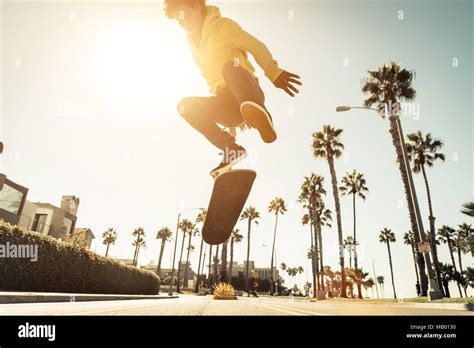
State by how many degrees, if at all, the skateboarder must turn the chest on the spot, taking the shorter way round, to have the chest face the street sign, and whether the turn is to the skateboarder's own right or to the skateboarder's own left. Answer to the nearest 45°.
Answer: approximately 180°

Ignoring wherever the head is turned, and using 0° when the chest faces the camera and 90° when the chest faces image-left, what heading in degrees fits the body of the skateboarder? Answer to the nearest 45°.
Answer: approximately 45°

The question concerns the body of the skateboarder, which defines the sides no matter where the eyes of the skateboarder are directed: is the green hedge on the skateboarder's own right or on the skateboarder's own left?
on the skateboarder's own right

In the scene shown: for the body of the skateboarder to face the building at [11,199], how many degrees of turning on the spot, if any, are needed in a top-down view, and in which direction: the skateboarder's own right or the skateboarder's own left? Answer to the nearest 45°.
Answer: approximately 90° to the skateboarder's own right
